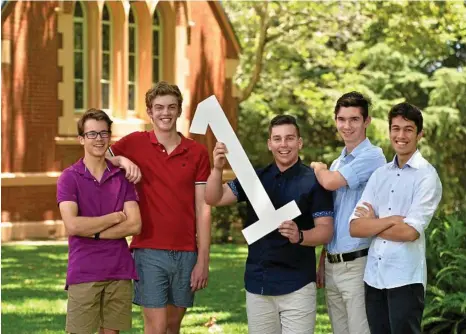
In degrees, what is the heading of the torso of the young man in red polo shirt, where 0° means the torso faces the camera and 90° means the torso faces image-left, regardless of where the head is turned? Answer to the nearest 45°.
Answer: approximately 0°

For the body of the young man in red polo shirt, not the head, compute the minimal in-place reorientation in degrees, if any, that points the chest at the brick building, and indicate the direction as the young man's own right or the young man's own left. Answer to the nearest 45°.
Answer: approximately 180°

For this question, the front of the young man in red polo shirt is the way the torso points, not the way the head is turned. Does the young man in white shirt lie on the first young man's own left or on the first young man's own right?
on the first young man's own left

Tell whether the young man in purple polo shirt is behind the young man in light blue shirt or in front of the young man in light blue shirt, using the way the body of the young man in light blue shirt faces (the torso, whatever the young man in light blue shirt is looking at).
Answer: in front

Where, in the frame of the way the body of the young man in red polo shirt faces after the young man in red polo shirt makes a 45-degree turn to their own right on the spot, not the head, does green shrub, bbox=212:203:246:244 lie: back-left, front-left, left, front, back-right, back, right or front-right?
back-right

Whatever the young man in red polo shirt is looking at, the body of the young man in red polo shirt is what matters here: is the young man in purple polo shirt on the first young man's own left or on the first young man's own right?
on the first young man's own right

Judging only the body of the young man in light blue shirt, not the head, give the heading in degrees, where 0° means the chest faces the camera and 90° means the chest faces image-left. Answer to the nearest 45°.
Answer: approximately 45°

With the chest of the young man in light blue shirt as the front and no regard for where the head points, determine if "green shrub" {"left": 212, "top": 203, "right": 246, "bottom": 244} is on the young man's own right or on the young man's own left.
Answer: on the young man's own right
